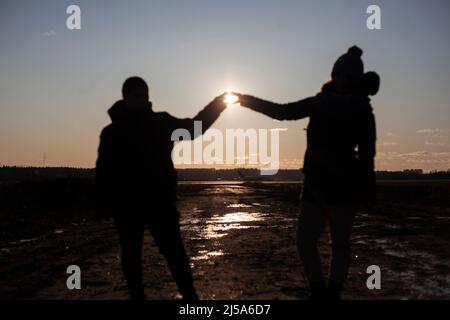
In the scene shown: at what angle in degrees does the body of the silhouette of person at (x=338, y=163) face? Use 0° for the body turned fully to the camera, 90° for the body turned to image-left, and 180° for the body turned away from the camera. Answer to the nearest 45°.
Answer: approximately 45°

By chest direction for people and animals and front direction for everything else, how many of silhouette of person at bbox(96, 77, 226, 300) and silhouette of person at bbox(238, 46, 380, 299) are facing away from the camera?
0

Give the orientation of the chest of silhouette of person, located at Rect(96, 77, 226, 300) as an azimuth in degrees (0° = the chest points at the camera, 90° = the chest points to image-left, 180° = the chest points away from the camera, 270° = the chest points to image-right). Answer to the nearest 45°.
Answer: approximately 315°

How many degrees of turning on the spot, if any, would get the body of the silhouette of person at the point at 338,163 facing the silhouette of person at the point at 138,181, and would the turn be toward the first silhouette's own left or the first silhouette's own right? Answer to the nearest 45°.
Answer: approximately 45° to the first silhouette's own right

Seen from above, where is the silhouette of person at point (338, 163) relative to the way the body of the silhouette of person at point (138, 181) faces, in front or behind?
in front
